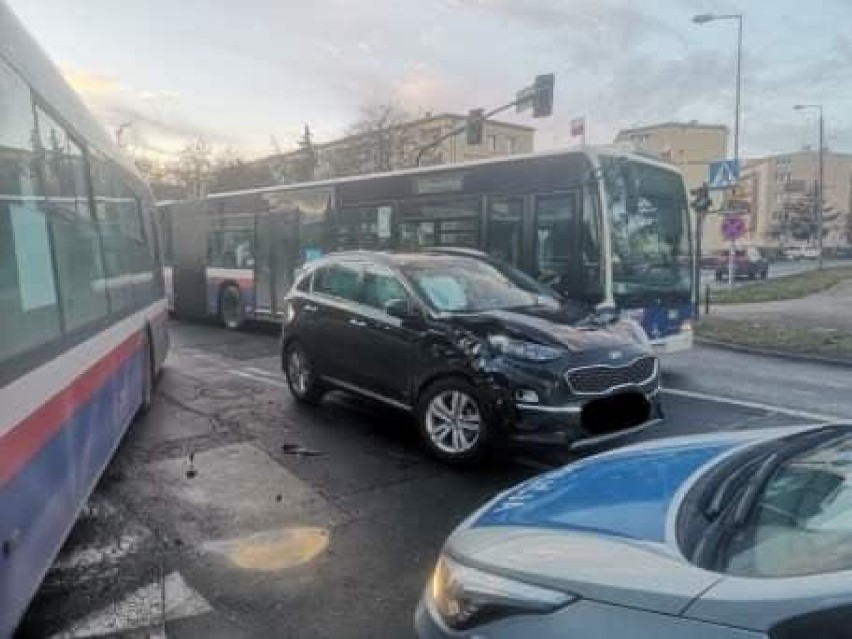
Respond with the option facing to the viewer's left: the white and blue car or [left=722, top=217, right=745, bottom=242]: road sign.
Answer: the white and blue car

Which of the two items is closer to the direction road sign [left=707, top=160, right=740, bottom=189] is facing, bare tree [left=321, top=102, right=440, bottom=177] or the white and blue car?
the white and blue car

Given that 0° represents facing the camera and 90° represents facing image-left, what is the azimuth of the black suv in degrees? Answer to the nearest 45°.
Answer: approximately 315°

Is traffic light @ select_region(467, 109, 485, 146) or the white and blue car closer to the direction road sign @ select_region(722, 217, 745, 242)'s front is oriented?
the white and blue car

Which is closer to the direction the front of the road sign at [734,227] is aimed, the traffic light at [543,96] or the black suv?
the black suv

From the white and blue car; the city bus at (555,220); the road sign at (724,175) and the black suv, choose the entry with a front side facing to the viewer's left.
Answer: the white and blue car

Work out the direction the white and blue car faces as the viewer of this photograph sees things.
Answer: facing to the left of the viewer

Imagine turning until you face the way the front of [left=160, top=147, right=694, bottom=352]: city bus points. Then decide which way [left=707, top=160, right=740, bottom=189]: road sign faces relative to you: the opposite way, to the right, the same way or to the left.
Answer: to the right
